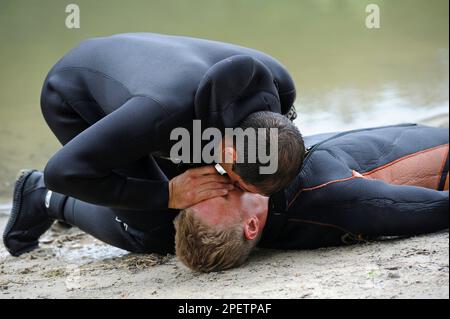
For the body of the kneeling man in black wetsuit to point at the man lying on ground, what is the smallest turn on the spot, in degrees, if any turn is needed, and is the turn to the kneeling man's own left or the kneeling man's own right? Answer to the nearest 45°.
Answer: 0° — they already face them

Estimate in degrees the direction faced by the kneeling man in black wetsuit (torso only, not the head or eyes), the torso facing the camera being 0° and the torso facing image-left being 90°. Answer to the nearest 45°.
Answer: approximately 270°
